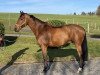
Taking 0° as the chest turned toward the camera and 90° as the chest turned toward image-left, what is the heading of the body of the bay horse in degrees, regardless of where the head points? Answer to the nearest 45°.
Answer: approximately 90°
